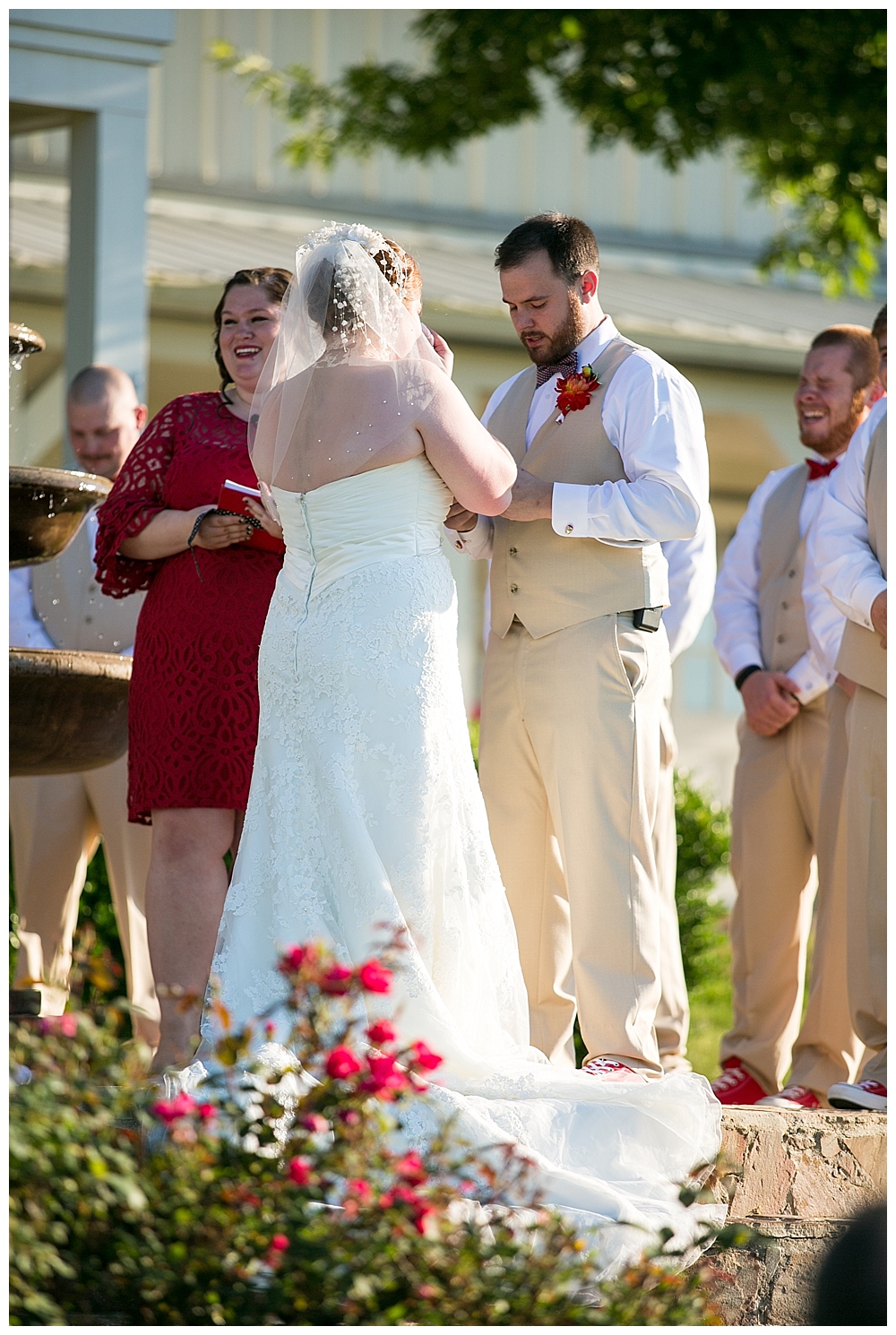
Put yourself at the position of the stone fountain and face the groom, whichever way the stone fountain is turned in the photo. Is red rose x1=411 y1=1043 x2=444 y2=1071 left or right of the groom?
right

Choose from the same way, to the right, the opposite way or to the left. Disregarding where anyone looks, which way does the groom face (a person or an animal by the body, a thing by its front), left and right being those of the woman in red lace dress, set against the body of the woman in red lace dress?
to the right

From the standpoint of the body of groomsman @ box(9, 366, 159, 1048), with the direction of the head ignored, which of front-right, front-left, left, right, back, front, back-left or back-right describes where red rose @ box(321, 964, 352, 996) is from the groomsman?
front

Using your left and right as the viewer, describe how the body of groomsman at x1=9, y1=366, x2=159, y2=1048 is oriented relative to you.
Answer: facing the viewer

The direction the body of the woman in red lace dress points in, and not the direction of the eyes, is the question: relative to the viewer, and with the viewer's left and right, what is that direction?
facing the viewer and to the right of the viewer

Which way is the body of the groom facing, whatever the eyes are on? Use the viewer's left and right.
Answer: facing the viewer and to the left of the viewer

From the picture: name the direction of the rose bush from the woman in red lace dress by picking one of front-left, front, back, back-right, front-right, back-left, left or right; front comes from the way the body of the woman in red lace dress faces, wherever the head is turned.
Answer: front-right

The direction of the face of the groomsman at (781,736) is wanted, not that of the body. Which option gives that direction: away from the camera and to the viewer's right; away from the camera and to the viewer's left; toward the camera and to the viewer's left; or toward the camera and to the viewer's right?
toward the camera and to the viewer's left

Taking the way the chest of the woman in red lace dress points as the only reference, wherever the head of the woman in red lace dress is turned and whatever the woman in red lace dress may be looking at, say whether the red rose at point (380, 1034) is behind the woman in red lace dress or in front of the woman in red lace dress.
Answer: in front

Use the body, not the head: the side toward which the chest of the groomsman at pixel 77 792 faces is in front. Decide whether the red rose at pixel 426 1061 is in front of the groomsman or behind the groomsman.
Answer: in front

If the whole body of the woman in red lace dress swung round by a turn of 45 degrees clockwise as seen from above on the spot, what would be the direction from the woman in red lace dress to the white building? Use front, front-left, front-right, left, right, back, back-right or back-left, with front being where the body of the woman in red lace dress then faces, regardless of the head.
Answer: back

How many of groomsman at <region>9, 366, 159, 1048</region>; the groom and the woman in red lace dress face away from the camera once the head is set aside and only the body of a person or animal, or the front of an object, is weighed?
0

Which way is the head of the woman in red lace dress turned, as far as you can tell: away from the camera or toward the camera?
toward the camera

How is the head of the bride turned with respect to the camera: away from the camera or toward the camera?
away from the camera

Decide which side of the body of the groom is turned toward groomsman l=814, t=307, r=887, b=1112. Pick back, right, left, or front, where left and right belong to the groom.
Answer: back

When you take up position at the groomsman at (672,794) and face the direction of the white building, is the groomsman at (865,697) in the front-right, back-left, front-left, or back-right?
back-right

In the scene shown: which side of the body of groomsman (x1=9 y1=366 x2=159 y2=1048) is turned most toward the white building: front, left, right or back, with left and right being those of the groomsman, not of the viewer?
back

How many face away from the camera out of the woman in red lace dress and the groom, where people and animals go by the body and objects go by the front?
0

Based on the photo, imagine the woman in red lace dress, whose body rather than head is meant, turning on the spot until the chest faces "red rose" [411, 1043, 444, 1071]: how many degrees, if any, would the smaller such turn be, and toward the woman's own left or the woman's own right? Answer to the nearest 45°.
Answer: approximately 45° to the woman's own right

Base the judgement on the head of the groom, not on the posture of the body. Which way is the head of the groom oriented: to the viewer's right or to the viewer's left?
to the viewer's left
